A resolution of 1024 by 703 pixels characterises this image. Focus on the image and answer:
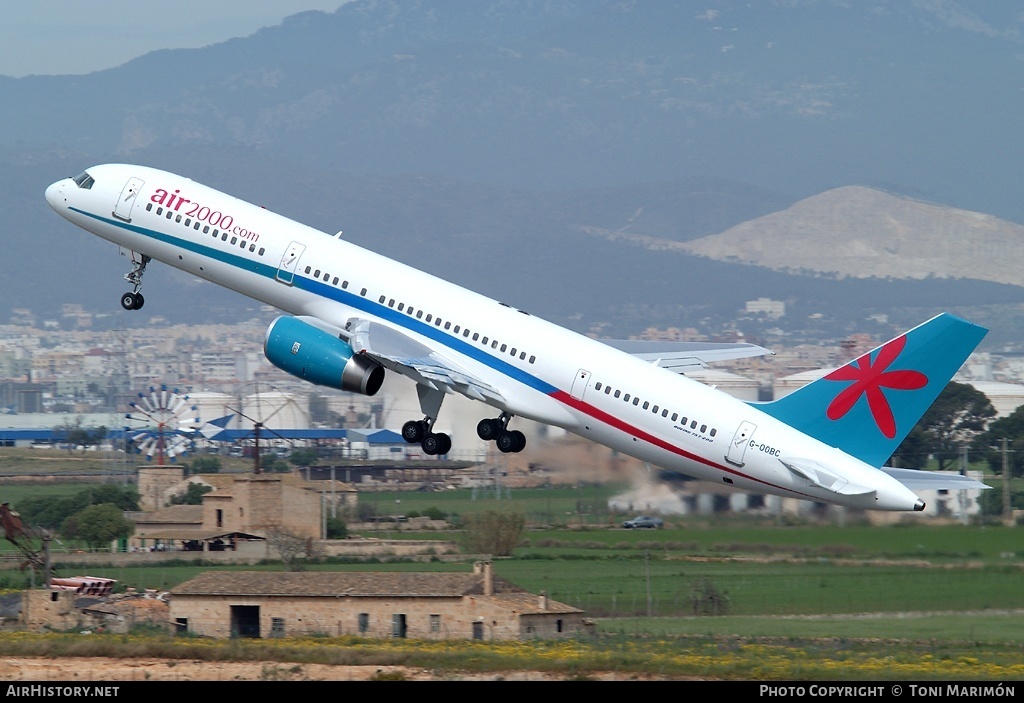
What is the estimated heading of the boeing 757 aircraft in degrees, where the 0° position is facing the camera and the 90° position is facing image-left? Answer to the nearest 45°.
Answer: approximately 90°

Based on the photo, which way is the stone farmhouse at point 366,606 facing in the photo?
toward the camera

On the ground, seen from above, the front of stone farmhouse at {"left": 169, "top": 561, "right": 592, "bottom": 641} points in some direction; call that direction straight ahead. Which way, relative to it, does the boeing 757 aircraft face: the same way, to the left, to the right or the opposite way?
to the right

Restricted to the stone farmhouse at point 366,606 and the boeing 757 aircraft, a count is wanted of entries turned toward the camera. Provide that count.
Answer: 1
